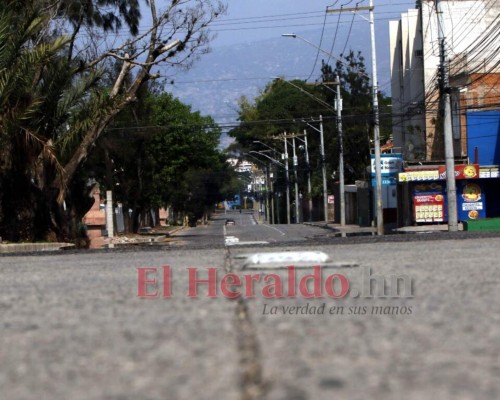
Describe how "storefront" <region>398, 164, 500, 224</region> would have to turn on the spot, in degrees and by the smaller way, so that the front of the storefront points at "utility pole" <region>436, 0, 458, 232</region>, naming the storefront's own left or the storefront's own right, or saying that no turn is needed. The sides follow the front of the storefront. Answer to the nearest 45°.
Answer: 0° — it already faces it

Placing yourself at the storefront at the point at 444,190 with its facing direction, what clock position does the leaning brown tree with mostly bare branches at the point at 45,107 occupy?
The leaning brown tree with mostly bare branches is roughly at 1 o'clock from the storefront.

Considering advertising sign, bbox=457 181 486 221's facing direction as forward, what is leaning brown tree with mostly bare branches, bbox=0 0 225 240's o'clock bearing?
The leaning brown tree with mostly bare branches is roughly at 1 o'clock from the advertising sign.
